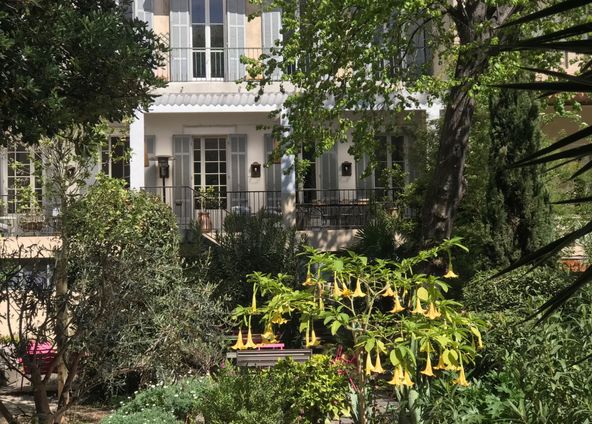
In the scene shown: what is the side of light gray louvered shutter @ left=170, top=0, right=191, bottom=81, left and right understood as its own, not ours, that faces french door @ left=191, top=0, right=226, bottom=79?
left

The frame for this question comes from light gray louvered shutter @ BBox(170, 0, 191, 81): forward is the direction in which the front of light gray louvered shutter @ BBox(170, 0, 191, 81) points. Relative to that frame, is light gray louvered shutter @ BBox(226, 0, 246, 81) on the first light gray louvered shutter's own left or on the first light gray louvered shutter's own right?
on the first light gray louvered shutter's own left

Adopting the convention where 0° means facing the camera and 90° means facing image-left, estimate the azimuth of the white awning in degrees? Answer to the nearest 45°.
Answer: approximately 0°

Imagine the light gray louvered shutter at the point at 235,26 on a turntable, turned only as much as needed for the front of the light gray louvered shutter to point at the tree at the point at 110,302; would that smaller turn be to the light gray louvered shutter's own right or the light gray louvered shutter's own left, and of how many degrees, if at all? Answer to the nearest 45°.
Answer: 0° — it already faces it

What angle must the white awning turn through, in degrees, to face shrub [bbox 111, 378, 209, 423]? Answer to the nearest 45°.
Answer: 0° — it already faces it
